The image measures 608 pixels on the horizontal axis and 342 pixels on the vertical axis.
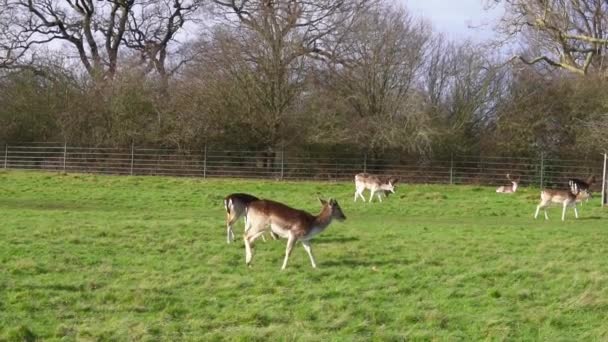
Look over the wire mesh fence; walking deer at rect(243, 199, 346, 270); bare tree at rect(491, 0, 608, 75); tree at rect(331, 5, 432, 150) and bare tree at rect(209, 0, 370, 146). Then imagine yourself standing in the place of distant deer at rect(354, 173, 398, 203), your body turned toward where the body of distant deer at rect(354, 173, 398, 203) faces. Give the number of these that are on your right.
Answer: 1

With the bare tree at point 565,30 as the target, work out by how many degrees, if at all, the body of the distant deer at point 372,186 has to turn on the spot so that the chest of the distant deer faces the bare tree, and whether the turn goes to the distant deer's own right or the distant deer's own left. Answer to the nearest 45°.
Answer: approximately 45° to the distant deer's own left

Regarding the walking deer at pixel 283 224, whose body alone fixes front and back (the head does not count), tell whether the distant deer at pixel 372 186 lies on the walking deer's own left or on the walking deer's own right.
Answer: on the walking deer's own left

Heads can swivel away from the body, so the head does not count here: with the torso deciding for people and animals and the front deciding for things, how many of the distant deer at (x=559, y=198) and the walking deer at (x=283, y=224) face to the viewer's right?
2

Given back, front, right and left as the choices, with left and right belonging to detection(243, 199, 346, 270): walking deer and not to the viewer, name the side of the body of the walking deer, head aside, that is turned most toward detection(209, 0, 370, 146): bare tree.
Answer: left

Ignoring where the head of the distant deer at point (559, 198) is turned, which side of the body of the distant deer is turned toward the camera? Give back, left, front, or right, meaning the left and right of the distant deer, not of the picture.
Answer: right

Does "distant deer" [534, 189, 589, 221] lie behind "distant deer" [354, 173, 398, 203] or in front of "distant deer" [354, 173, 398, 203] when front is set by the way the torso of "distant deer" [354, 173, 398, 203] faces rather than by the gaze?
in front

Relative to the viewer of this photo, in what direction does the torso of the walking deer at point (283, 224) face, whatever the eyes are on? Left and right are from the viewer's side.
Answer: facing to the right of the viewer

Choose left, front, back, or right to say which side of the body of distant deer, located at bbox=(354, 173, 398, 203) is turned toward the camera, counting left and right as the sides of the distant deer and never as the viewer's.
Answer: right

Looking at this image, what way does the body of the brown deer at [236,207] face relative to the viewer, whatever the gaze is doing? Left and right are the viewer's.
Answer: facing to the right of the viewer

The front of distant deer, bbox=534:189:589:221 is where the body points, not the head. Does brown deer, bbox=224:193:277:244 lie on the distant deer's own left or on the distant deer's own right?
on the distant deer's own right
